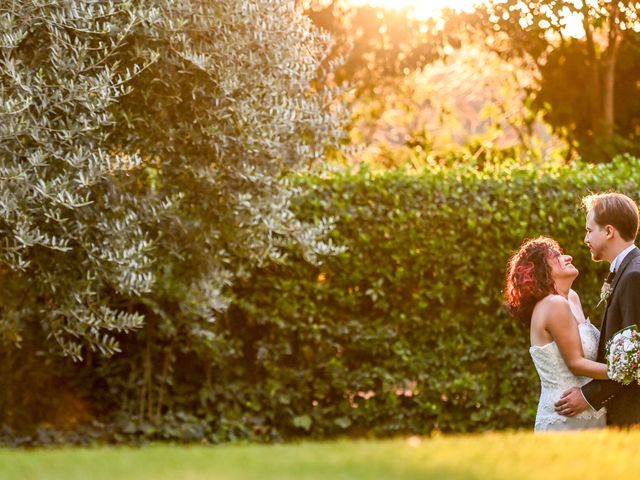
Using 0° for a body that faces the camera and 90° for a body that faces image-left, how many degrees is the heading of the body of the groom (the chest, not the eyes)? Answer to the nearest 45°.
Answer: approximately 90°

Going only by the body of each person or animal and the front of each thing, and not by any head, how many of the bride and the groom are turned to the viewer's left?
1

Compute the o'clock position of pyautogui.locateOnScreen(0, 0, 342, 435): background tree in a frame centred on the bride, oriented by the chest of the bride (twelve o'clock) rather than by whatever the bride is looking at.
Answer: The background tree is roughly at 7 o'clock from the bride.

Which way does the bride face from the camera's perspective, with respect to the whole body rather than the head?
to the viewer's right

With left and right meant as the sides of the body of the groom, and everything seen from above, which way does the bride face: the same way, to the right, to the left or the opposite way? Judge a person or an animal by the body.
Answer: the opposite way

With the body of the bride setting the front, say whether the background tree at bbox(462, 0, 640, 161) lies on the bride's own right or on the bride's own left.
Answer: on the bride's own left
